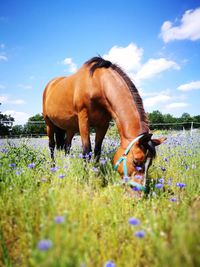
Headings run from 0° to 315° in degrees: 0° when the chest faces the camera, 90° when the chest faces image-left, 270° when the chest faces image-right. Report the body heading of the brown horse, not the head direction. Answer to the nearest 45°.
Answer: approximately 315°
